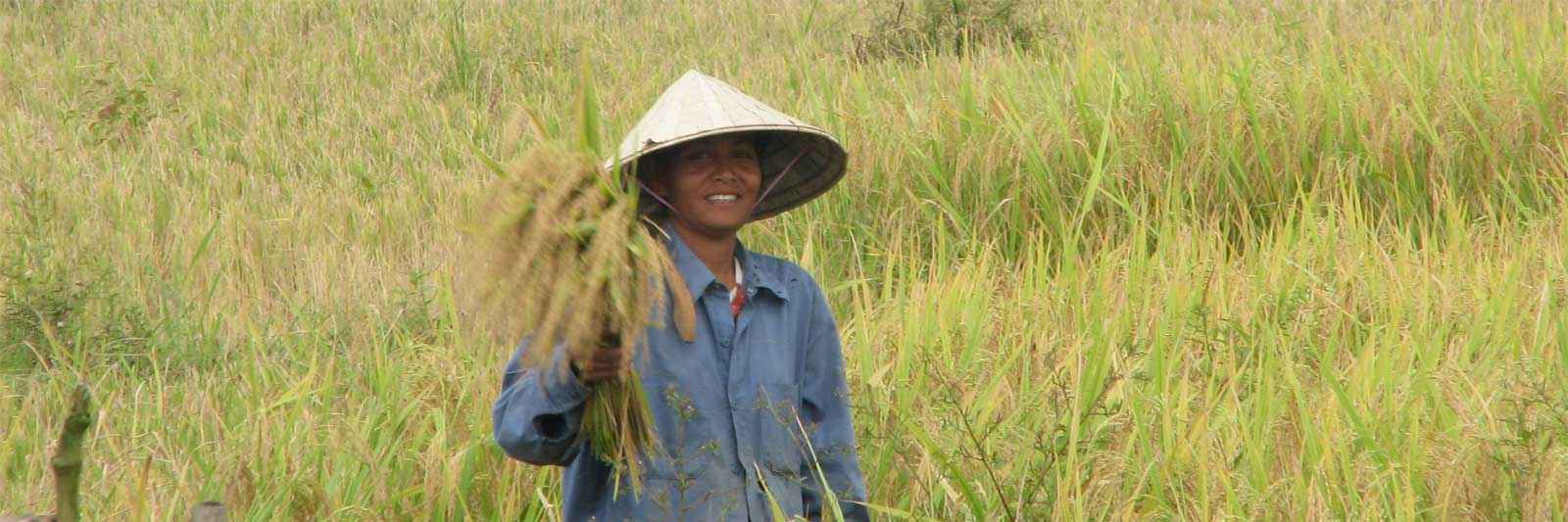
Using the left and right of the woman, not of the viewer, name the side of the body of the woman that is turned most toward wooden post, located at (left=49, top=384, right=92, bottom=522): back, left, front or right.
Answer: right

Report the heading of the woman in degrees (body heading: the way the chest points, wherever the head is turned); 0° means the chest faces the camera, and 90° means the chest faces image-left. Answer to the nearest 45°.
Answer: approximately 0°

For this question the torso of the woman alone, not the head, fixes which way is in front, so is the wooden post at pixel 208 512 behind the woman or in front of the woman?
in front
